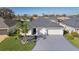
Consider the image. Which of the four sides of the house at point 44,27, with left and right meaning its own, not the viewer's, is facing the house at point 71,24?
left

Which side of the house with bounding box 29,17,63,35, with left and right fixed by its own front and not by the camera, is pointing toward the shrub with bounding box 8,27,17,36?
right

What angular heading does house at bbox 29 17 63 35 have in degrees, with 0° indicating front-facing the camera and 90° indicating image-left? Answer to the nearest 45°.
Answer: approximately 0°

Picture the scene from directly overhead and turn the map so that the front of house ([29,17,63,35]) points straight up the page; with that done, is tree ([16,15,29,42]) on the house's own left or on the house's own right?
on the house's own right

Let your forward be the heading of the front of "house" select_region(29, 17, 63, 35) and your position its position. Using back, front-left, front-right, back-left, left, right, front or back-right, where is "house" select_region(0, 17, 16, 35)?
right
